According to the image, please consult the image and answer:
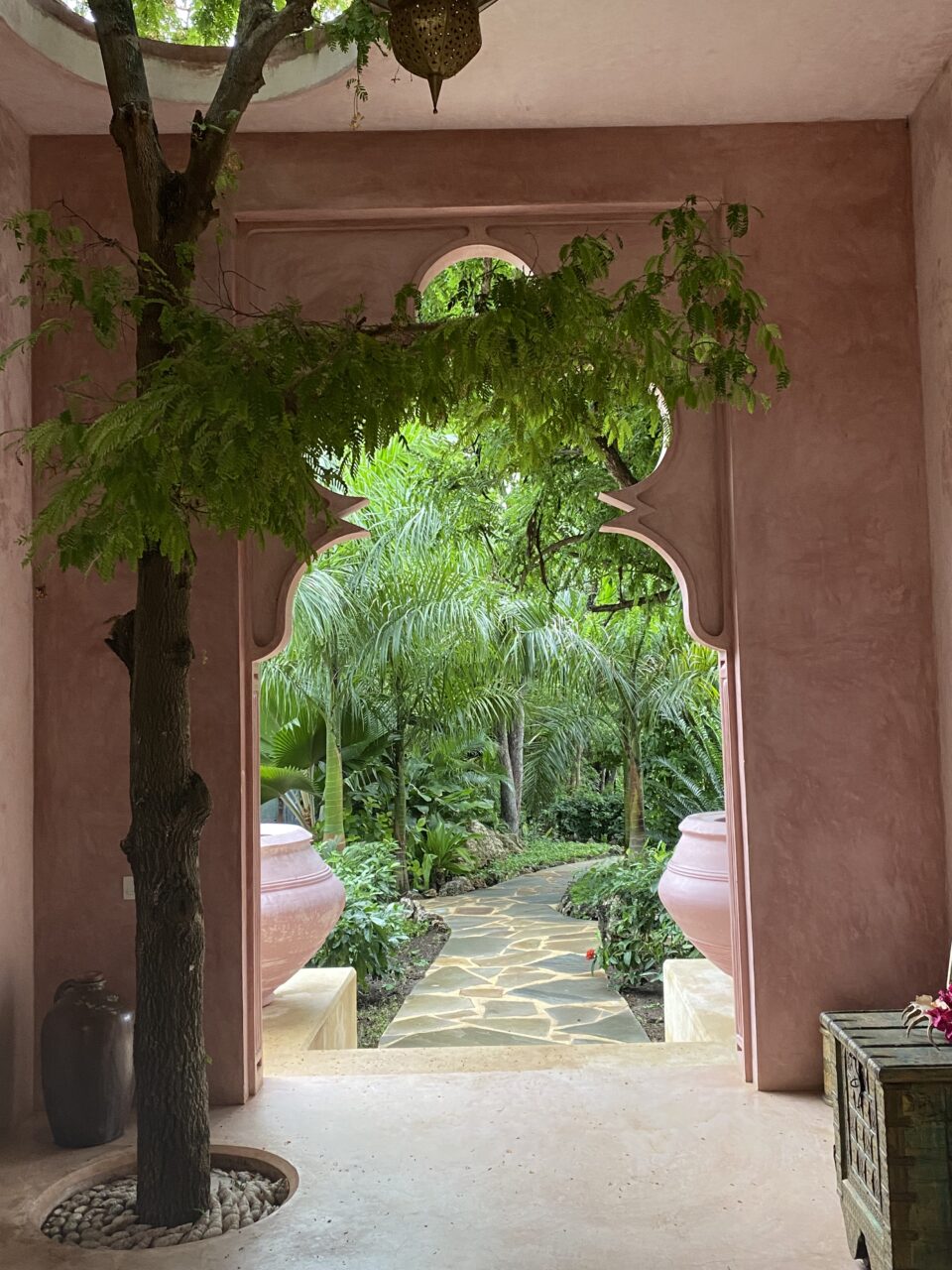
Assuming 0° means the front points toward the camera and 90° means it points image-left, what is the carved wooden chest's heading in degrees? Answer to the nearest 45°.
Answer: approximately 90°

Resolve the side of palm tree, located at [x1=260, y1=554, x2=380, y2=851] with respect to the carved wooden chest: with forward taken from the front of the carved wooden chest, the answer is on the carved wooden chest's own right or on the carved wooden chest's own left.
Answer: on the carved wooden chest's own right

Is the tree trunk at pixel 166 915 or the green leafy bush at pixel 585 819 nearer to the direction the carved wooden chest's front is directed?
the tree trunk

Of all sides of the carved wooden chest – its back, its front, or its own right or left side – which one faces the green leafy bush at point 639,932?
right

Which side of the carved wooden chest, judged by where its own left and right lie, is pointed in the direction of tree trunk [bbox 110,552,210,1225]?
front

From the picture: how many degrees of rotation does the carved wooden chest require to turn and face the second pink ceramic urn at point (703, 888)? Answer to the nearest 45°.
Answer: approximately 90° to its right

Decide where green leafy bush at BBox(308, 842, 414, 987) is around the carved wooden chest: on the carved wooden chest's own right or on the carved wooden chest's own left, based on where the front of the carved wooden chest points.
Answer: on the carved wooden chest's own right

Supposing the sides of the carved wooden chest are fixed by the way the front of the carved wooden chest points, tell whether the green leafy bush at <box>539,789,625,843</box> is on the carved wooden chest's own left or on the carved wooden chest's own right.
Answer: on the carved wooden chest's own right

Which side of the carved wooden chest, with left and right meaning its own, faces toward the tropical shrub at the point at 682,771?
right

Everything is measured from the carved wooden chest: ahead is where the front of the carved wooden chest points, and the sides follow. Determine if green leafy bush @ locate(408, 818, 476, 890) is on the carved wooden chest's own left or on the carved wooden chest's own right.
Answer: on the carved wooden chest's own right

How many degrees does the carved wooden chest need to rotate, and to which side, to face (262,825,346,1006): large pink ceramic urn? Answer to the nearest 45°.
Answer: approximately 45° to its right
